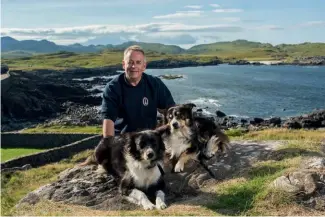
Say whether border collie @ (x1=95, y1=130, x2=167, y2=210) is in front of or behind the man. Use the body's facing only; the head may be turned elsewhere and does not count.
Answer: in front

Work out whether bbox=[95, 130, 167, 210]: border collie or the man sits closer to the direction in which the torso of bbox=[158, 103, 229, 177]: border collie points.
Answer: the border collie

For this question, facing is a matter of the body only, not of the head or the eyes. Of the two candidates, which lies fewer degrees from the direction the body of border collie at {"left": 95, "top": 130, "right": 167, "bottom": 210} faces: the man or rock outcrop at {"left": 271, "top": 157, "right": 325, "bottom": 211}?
the rock outcrop

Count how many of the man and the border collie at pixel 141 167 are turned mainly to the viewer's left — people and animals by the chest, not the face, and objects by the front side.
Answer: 0

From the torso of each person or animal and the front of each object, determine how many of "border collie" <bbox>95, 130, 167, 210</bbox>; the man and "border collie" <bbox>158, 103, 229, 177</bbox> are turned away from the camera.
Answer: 0

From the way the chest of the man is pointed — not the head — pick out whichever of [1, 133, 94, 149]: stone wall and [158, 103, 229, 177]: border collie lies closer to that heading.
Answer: the border collie

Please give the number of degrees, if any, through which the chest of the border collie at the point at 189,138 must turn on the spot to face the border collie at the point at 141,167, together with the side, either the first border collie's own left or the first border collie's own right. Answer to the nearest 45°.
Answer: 0° — it already faces it

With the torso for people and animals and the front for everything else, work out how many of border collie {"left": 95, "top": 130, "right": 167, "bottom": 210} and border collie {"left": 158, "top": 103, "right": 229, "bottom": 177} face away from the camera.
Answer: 0

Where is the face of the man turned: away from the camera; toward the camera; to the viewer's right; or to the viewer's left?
toward the camera

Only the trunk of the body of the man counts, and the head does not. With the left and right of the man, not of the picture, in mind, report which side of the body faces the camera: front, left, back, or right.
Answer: front

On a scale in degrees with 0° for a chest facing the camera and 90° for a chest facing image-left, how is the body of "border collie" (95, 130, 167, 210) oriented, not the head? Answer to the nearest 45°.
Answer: approximately 315°

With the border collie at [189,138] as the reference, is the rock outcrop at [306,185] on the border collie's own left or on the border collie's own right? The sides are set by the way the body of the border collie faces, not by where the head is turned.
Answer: on the border collie's own left

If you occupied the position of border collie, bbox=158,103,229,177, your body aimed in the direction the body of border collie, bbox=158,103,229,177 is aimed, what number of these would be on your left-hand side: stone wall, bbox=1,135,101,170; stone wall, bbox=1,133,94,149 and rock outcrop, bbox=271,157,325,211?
1

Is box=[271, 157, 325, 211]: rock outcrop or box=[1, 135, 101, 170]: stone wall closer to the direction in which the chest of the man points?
the rock outcrop

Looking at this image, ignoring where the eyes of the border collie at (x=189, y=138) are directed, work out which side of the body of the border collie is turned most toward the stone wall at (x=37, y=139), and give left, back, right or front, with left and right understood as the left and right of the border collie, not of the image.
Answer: right

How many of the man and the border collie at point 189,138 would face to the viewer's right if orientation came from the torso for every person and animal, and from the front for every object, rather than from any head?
0
